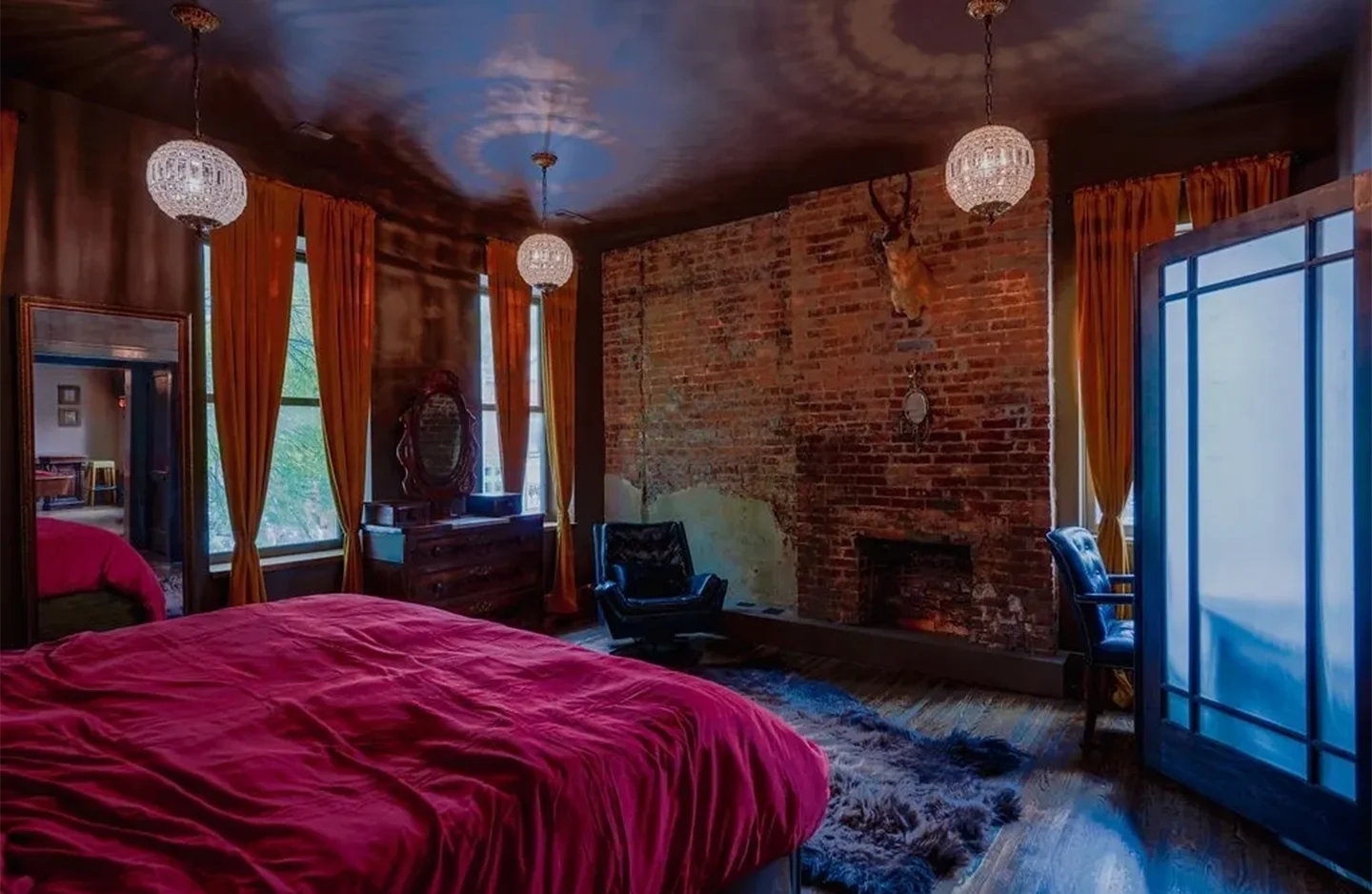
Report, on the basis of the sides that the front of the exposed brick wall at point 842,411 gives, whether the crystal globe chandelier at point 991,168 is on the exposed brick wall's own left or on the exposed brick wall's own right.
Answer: on the exposed brick wall's own left

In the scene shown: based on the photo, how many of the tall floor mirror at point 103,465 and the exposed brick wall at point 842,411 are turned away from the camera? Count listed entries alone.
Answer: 0

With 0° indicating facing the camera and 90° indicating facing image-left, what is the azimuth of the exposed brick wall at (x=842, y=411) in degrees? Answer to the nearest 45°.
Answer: approximately 45°

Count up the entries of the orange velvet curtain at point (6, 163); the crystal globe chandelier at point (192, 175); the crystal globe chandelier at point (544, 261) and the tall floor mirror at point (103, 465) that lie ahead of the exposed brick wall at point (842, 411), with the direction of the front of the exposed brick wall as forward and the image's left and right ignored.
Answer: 4

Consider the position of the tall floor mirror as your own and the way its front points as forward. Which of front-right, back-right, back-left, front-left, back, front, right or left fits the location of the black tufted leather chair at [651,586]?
front-left

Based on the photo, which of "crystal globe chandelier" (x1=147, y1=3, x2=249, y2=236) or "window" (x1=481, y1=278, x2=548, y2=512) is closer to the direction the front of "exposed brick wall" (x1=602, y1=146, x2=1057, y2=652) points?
the crystal globe chandelier

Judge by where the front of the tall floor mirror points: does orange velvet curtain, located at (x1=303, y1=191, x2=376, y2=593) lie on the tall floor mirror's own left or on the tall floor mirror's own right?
on the tall floor mirror's own left

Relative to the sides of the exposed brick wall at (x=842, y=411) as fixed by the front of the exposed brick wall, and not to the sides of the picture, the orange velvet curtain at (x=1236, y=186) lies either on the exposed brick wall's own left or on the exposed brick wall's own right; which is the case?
on the exposed brick wall's own left

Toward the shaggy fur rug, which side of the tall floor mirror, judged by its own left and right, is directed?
front

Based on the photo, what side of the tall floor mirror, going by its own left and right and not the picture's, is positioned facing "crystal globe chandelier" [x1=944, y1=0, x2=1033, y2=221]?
front

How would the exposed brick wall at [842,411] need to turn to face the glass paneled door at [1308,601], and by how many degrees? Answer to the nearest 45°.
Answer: approximately 90° to its left
